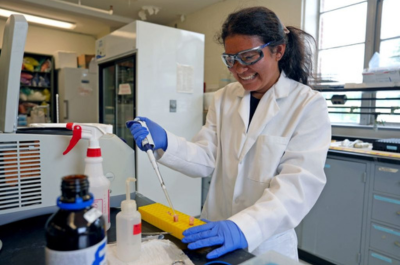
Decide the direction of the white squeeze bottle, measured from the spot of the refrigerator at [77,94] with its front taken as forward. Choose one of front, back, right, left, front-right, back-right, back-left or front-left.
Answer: front

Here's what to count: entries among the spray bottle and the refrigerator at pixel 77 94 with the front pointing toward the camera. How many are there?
1

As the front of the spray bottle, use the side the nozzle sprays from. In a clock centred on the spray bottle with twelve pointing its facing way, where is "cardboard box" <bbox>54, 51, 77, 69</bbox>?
The cardboard box is roughly at 3 o'clock from the spray bottle.

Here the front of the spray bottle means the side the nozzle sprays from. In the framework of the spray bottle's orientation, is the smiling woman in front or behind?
behind

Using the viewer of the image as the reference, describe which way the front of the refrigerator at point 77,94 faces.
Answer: facing the viewer

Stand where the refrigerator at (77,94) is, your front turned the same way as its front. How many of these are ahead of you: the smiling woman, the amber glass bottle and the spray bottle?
3

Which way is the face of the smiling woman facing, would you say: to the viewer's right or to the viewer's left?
to the viewer's left

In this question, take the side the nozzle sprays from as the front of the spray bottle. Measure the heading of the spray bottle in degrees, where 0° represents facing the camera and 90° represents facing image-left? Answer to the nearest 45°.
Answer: approximately 90°

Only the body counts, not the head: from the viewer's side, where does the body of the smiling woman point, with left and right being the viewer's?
facing the viewer and to the left of the viewer

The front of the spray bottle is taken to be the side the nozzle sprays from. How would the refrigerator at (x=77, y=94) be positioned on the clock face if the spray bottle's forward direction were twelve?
The refrigerator is roughly at 3 o'clock from the spray bottle.

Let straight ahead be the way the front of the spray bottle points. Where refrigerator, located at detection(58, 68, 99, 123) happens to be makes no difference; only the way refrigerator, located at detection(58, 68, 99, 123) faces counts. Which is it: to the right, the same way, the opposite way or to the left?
to the left

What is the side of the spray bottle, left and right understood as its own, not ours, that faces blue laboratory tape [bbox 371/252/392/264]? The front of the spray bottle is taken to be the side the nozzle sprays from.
back

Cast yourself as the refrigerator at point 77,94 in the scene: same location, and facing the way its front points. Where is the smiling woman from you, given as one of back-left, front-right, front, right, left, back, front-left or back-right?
front
